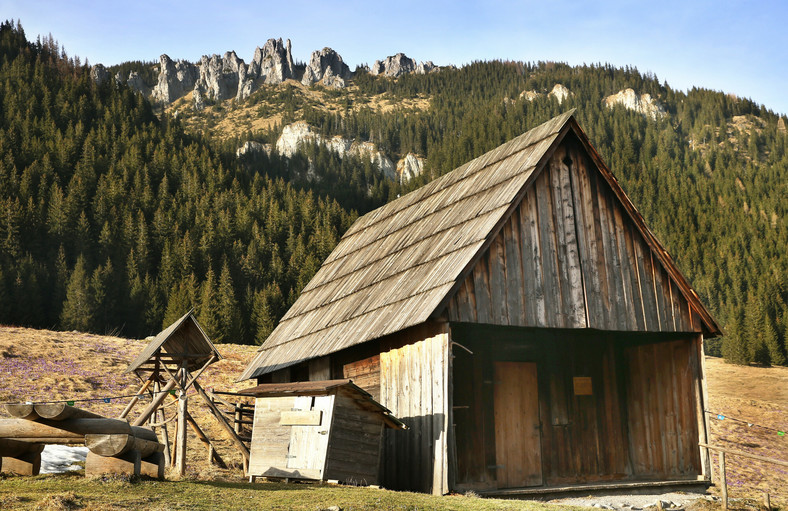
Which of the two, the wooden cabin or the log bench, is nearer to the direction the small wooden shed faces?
the log bench

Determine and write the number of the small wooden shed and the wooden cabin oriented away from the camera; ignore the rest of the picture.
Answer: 0

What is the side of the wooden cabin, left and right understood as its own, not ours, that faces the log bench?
right

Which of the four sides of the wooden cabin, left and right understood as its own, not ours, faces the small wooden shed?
right

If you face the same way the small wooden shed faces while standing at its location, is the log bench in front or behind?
in front

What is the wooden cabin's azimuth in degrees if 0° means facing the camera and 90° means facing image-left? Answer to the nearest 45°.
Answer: approximately 315°

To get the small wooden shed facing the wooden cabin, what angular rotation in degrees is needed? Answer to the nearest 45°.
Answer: approximately 135° to its left
